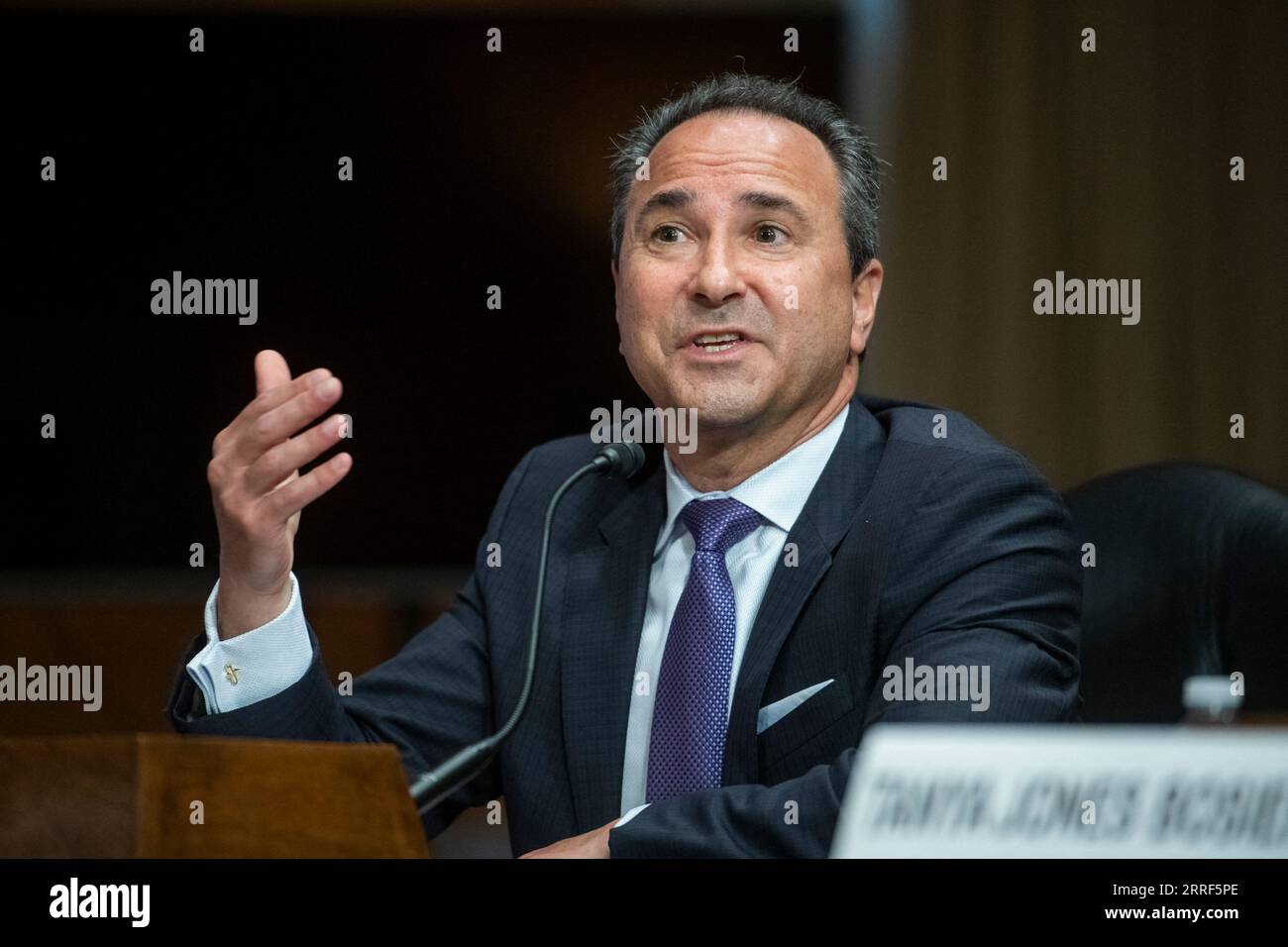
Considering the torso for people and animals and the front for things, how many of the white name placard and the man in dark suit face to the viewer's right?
0

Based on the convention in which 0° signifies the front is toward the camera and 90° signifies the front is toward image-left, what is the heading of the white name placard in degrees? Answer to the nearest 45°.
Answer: approximately 0°

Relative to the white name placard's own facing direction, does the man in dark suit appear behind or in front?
behind

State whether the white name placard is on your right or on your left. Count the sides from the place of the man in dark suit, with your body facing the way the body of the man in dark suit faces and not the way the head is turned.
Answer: on your left

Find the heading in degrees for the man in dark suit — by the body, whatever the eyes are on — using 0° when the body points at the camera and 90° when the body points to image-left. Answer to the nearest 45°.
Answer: approximately 45°
